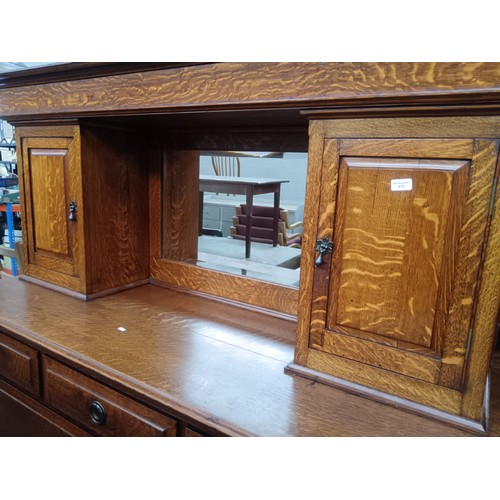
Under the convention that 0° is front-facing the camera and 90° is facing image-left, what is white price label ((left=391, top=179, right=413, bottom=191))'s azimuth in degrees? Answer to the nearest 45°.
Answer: approximately 0°

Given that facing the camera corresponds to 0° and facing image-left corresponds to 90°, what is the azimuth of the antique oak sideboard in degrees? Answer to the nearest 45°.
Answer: approximately 45°
